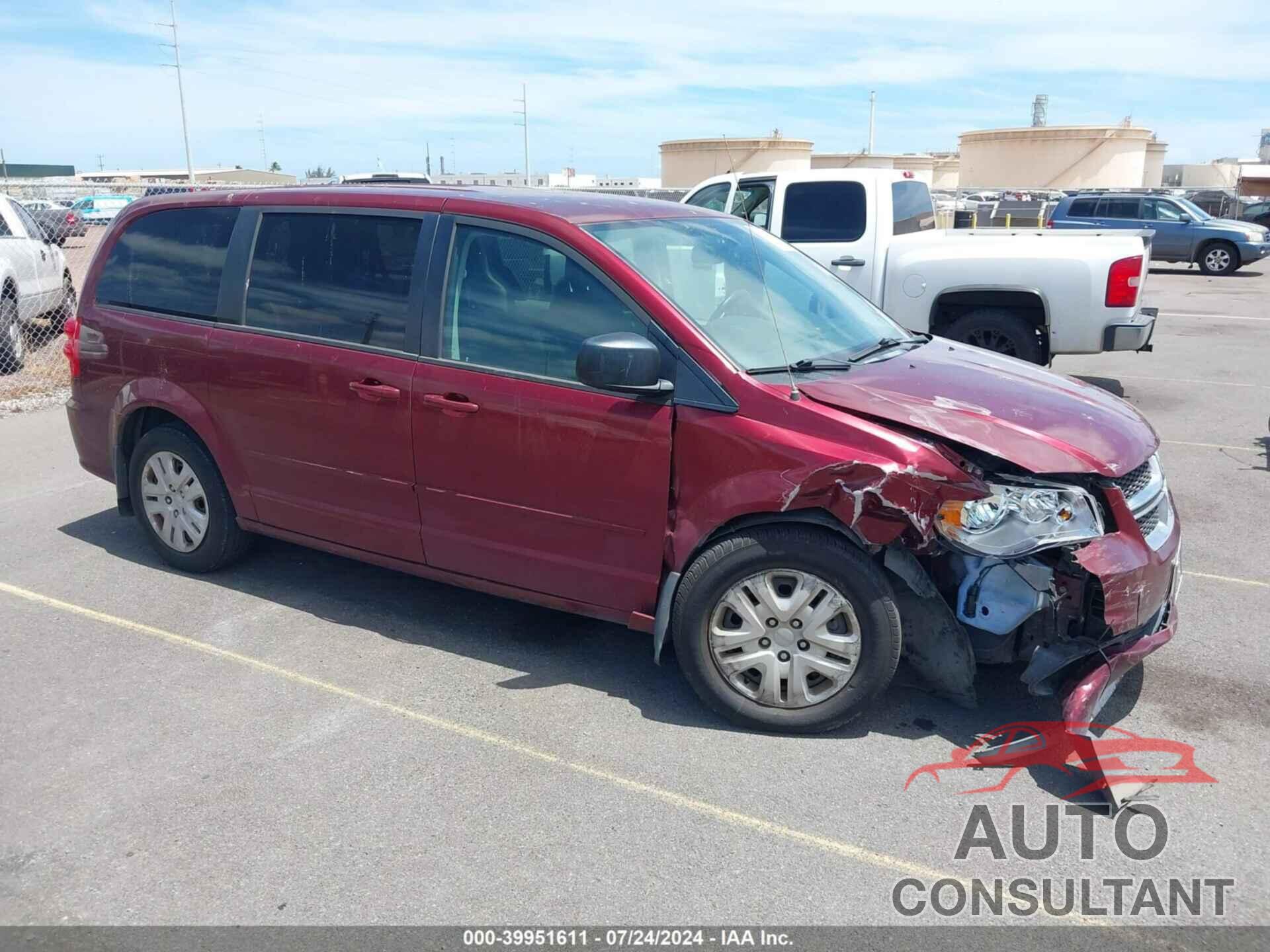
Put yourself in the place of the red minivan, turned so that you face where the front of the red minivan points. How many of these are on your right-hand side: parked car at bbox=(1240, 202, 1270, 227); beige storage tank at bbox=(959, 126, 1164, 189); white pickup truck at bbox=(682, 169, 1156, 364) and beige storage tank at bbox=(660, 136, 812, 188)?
0

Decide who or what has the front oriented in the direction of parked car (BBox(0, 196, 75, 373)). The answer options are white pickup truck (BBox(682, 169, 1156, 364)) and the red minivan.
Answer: the white pickup truck

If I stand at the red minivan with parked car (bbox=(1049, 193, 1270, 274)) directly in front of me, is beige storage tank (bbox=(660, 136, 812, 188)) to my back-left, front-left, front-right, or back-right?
front-left

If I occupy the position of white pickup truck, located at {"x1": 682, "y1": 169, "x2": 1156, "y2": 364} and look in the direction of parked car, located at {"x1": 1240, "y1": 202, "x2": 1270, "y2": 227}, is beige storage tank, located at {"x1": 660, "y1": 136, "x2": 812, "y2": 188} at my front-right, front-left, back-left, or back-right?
front-left

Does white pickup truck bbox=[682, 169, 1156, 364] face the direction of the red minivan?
no

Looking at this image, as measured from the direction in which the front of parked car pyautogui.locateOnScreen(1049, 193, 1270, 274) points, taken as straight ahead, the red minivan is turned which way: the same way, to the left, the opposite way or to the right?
the same way

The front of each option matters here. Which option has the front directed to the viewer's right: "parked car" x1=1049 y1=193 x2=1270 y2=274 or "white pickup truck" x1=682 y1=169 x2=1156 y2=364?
the parked car

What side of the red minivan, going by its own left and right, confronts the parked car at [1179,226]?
left

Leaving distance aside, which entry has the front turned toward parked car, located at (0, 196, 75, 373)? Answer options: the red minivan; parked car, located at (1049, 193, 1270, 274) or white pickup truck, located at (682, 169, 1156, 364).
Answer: the white pickup truck

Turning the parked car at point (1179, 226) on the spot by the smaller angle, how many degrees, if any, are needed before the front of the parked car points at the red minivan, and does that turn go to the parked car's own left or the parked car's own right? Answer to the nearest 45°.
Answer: approximately 90° to the parked car's own right

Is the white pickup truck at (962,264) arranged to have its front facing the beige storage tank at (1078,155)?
no

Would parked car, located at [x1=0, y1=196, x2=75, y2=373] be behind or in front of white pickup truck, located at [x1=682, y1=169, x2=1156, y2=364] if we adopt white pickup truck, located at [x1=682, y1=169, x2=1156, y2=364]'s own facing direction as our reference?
in front

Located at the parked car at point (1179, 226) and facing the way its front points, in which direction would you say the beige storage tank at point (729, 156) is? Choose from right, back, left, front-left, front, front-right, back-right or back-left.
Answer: back-left

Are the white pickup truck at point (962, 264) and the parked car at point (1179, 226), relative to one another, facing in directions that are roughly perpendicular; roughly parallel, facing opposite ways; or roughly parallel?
roughly parallel, facing opposite ways

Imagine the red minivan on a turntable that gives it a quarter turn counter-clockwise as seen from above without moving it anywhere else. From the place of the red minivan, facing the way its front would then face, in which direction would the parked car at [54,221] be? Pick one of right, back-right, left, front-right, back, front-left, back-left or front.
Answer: left

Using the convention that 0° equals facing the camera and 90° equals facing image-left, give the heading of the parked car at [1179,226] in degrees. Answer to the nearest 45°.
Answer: approximately 270°

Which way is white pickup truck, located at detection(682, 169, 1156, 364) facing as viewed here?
to the viewer's left

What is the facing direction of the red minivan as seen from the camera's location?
facing the viewer and to the right of the viewer

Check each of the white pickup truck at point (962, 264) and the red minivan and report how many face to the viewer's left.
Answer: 1

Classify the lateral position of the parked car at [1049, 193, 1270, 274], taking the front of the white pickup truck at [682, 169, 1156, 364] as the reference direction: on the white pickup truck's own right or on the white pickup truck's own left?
on the white pickup truck's own right
